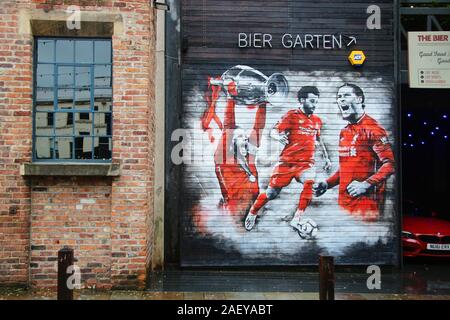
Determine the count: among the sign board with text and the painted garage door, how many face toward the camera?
2

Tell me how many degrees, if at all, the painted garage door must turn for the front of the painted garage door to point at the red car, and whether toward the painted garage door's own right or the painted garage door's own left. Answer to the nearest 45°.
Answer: approximately 90° to the painted garage door's own left

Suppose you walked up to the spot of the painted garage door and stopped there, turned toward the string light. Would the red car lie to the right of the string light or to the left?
right

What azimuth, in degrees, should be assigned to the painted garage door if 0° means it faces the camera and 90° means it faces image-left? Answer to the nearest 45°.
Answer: approximately 0°

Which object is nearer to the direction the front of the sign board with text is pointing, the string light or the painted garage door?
the painted garage door

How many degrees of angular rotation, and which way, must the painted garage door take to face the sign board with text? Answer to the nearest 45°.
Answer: approximately 90° to its left

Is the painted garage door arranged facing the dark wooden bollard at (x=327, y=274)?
yes

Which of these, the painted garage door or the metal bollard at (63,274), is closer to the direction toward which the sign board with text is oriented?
the metal bollard

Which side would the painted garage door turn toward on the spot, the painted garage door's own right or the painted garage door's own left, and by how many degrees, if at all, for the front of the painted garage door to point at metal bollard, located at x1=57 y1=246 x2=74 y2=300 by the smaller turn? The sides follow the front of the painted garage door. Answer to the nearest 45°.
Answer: approximately 45° to the painted garage door's own right

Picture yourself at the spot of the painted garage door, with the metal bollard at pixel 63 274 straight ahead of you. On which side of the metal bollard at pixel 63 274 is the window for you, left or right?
right

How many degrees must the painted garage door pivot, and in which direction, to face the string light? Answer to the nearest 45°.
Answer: approximately 135° to its left

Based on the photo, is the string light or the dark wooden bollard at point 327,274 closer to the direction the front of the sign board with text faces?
the dark wooden bollard

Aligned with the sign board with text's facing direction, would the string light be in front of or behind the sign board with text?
behind
